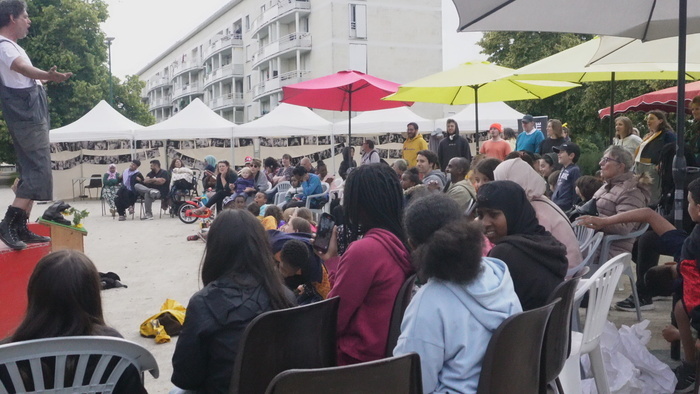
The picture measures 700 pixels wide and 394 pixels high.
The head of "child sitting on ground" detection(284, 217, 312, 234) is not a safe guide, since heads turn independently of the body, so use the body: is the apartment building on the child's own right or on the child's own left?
on the child's own right

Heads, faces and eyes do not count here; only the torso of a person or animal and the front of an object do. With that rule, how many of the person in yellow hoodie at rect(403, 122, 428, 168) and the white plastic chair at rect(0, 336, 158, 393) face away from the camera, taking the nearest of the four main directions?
1

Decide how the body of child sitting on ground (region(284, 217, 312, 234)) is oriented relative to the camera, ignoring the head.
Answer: to the viewer's left

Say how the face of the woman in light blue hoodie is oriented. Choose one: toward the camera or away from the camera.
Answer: away from the camera

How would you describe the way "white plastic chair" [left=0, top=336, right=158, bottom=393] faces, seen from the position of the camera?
facing away from the viewer

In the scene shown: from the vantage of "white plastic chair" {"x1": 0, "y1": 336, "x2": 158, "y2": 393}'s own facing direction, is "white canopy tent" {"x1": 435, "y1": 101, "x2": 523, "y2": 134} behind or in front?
in front

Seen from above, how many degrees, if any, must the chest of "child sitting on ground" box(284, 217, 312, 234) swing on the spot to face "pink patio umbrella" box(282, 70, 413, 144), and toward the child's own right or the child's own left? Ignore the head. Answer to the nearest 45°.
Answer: approximately 90° to the child's own right

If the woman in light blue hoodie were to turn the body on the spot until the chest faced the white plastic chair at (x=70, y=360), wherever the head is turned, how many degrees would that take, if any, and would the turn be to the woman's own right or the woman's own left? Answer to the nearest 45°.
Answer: approximately 45° to the woman's own left

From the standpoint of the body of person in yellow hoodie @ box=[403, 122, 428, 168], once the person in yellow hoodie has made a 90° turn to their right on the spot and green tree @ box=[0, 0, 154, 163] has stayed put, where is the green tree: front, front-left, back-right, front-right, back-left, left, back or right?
front
